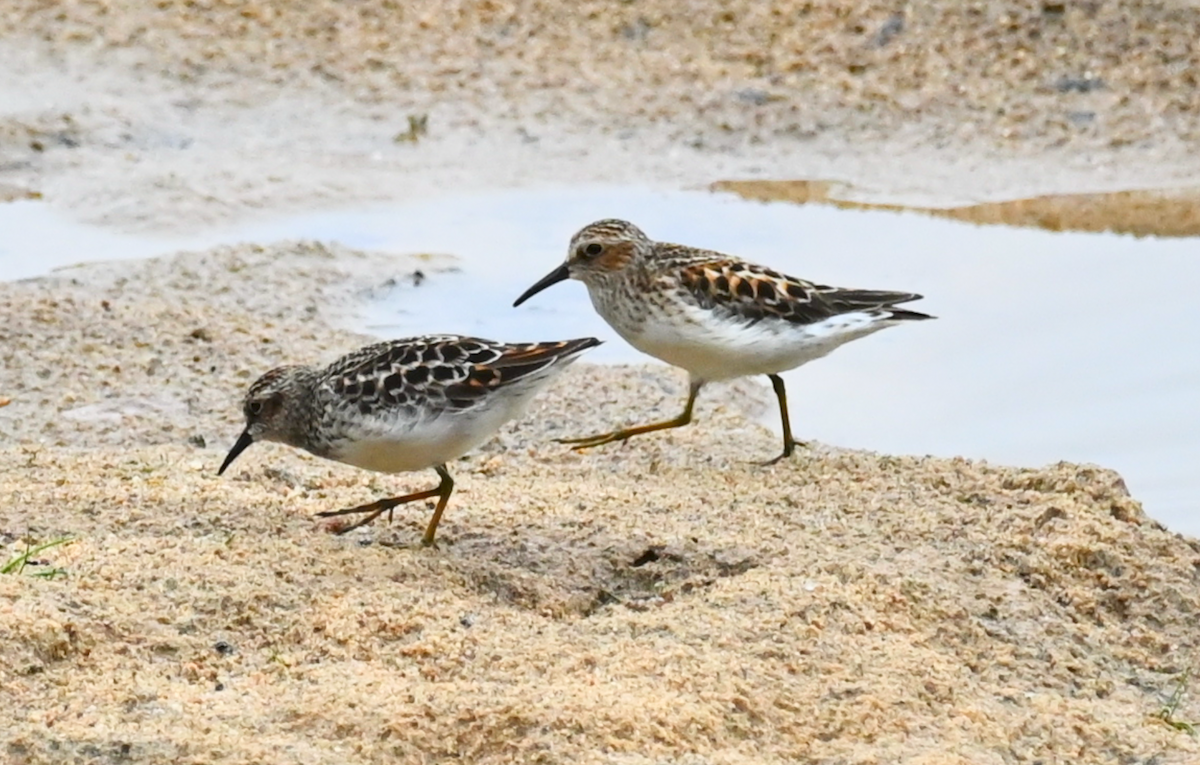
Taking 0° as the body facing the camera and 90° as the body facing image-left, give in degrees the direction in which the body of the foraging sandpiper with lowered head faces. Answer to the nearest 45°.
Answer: approximately 90°

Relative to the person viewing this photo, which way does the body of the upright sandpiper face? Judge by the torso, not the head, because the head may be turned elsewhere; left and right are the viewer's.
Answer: facing to the left of the viewer

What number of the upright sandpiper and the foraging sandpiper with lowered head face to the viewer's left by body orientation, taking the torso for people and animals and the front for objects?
2

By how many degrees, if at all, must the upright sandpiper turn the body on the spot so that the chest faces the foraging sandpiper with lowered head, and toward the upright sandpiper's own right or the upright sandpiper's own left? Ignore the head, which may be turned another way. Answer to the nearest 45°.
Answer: approximately 45° to the upright sandpiper's own left

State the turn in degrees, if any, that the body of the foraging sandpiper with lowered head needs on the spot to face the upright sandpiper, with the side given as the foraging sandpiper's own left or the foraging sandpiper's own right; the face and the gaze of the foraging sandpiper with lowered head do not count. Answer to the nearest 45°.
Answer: approximately 135° to the foraging sandpiper's own right
